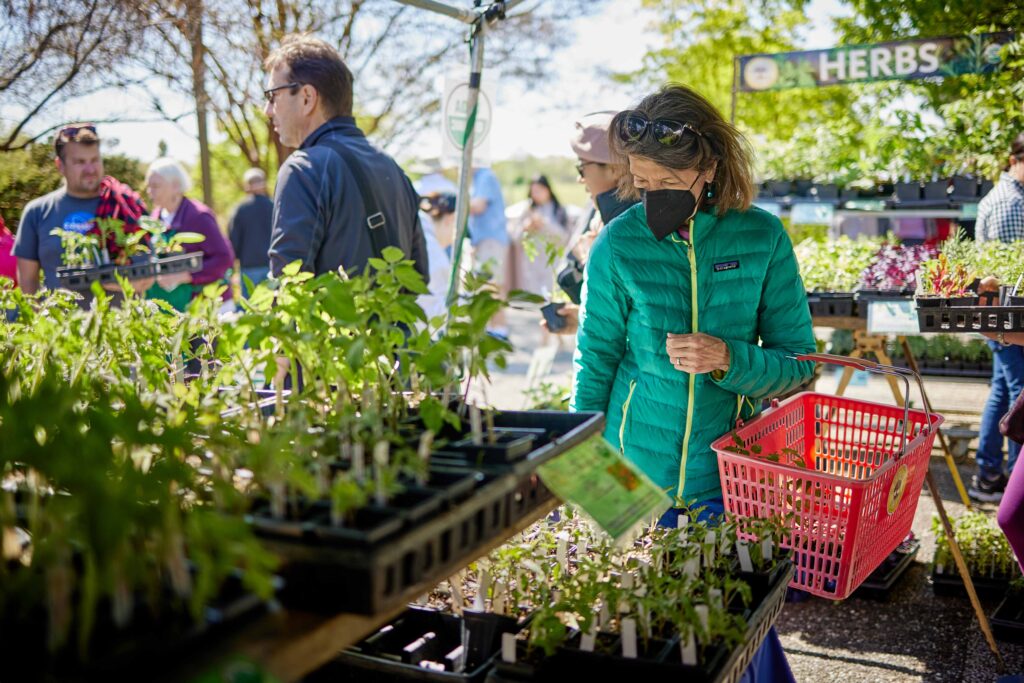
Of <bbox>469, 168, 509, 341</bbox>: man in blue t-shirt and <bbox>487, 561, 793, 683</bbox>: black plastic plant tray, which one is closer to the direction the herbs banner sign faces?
the black plastic plant tray

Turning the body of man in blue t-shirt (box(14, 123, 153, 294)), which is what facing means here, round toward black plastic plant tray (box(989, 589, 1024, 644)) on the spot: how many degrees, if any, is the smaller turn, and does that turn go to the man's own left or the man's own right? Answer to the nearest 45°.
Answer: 0° — they already face it

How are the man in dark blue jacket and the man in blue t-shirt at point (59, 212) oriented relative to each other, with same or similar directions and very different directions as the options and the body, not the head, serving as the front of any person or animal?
very different directions

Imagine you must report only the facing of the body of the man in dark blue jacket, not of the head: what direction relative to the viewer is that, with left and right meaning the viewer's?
facing away from the viewer and to the left of the viewer

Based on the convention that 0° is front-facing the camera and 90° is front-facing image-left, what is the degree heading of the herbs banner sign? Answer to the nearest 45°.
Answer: approximately 0°

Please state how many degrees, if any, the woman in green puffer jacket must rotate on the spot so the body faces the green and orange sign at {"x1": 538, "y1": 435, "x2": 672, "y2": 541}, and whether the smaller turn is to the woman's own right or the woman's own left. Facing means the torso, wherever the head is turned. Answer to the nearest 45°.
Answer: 0° — they already face it
